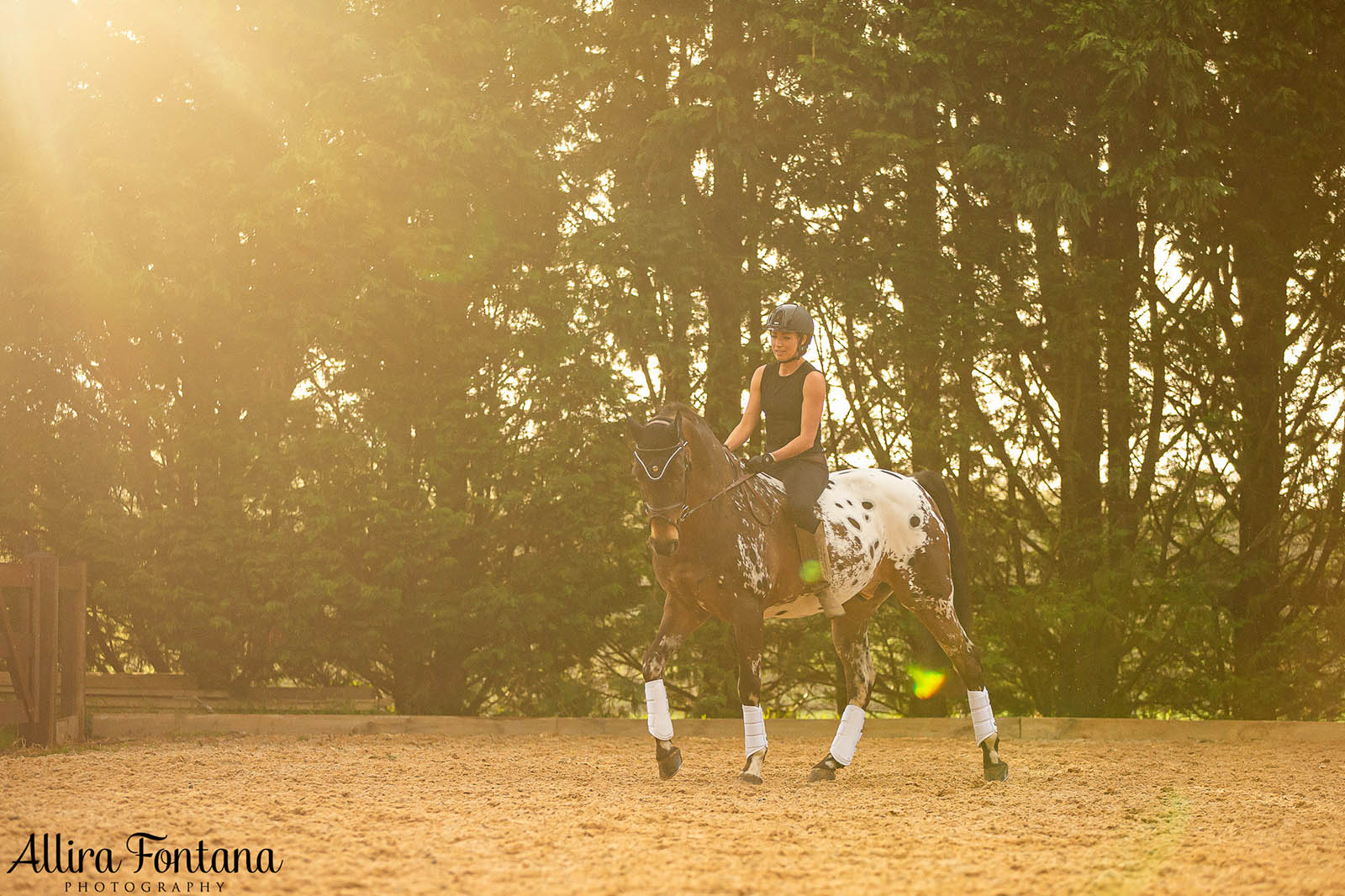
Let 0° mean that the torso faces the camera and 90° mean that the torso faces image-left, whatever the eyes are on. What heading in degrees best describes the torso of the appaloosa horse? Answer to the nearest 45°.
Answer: approximately 45°

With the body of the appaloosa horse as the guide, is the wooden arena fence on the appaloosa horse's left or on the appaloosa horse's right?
on the appaloosa horse's right

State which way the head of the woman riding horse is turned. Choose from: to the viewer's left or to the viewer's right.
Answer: to the viewer's left

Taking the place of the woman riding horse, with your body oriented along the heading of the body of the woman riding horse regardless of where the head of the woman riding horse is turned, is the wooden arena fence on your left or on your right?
on your right
